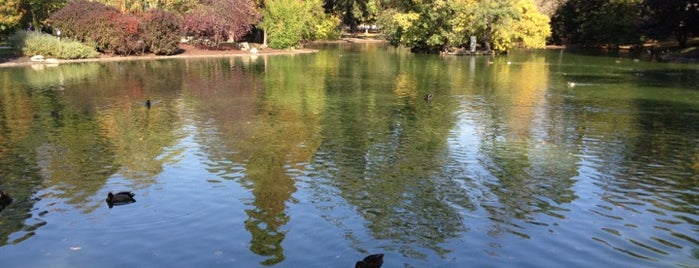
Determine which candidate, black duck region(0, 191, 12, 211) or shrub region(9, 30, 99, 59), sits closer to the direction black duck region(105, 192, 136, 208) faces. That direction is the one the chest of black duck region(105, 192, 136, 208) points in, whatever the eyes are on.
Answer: the black duck

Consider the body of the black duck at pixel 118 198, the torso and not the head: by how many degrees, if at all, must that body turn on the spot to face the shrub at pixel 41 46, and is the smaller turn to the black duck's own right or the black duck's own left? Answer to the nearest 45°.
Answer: approximately 90° to the black duck's own right

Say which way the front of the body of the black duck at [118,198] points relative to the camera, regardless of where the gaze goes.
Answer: to the viewer's left

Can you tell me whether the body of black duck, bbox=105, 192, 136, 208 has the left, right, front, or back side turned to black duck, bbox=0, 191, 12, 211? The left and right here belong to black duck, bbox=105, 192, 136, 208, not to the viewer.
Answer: front

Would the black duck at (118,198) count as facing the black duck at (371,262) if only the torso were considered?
no

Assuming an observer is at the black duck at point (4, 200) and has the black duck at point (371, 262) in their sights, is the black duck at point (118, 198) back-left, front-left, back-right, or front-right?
front-left

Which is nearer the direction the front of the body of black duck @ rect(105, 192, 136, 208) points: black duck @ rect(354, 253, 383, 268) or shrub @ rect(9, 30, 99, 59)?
the shrub

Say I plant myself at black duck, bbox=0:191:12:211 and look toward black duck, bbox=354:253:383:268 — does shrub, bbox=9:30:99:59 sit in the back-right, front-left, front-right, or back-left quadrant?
back-left
